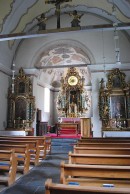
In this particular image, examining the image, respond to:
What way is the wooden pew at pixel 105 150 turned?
away from the camera

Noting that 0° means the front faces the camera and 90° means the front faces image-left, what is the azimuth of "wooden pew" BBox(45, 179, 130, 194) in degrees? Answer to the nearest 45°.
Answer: approximately 180°

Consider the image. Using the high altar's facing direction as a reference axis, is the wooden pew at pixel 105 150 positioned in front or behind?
in front

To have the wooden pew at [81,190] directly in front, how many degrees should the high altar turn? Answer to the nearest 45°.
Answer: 0° — it already faces it

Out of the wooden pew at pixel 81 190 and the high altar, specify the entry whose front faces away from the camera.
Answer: the wooden pew

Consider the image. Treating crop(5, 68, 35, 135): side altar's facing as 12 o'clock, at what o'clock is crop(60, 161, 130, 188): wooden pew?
The wooden pew is roughly at 12 o'clock from the side altar.

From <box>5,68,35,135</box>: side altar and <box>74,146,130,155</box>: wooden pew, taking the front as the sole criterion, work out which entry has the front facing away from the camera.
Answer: the wooden pew

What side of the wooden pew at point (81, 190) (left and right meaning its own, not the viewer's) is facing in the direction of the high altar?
front

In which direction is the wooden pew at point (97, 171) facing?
away from the camera

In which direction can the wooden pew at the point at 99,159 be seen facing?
away from the camera

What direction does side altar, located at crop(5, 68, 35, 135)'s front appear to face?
toward the camera

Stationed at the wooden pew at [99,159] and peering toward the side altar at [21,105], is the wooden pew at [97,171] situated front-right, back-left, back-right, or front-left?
back-left

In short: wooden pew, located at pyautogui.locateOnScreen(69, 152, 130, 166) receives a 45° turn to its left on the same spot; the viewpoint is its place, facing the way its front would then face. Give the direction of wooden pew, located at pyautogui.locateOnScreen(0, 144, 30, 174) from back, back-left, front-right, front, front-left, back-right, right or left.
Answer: front

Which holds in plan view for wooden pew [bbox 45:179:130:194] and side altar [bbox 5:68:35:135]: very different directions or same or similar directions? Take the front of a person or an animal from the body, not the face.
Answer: very different directions

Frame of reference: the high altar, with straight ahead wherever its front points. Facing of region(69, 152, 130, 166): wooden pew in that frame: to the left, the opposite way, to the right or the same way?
the opposite way

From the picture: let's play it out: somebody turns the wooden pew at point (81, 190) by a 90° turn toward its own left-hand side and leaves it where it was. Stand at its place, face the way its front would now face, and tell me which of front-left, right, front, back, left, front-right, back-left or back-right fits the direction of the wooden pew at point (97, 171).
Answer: right

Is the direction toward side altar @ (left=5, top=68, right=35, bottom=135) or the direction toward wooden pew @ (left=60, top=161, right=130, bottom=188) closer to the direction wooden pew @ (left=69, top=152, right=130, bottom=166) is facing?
the side altar

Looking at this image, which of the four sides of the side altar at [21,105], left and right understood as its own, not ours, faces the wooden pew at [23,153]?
front
